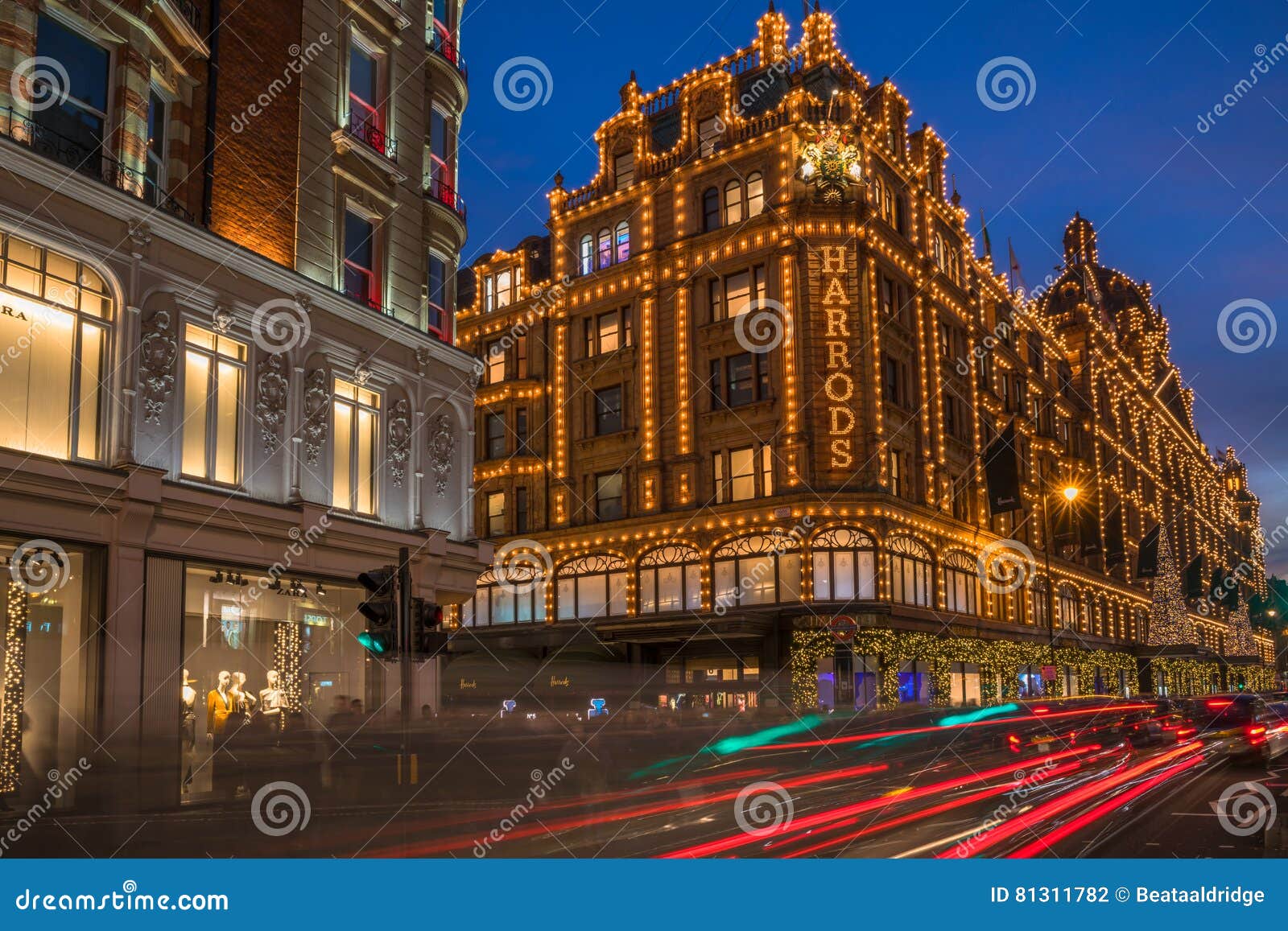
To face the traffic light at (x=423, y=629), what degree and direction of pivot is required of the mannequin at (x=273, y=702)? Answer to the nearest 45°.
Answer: approximately 45° to its left

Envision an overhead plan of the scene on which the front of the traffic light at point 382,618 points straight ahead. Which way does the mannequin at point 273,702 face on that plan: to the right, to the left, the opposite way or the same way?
to the left

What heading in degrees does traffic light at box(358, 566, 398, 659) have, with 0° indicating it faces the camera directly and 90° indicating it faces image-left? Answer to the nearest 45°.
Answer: approximately 45°

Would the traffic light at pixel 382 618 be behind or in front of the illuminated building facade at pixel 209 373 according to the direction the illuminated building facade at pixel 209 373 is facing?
in front

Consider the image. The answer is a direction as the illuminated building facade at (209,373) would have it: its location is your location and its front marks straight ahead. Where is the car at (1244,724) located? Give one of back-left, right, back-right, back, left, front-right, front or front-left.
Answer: front-left

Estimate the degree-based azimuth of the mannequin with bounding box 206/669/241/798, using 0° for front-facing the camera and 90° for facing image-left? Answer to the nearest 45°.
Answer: approximately 315°
